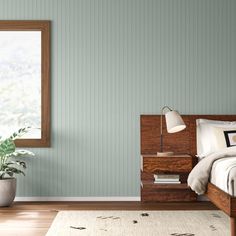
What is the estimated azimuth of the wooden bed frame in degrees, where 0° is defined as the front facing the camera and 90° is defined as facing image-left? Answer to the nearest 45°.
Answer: approximately 0°

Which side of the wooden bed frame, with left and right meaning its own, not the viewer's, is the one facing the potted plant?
right
